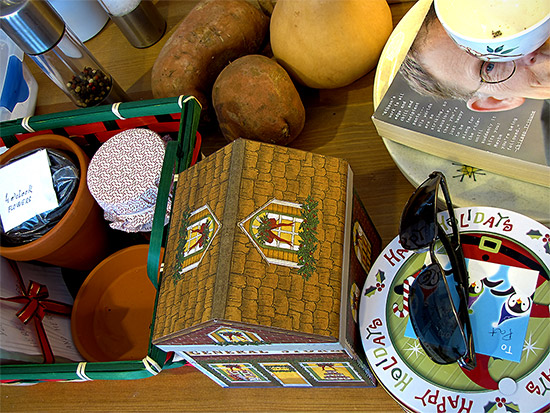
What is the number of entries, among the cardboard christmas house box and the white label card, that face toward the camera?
2

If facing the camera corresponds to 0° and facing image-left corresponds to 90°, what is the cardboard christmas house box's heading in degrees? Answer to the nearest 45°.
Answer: approximately 0°

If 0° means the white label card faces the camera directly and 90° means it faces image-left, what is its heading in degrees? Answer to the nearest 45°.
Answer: approximately 0°
